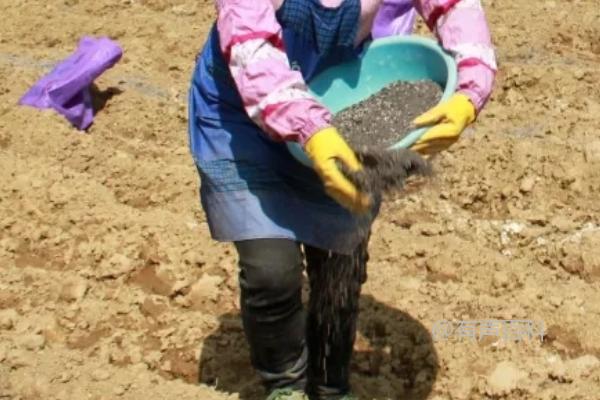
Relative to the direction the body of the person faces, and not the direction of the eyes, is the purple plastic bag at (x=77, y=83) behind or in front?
behind

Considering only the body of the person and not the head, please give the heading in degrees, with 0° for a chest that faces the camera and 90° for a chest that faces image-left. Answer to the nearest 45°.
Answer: approximately 315°
